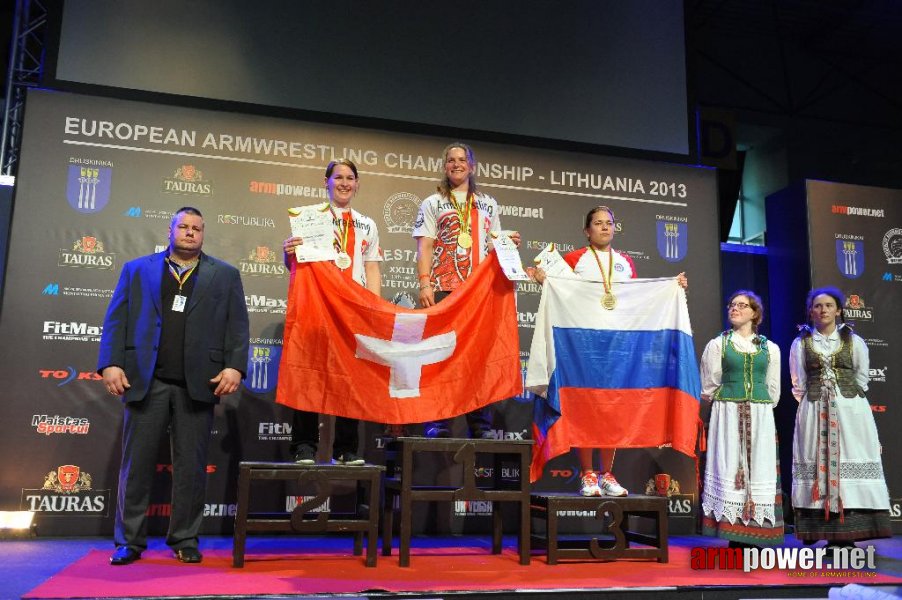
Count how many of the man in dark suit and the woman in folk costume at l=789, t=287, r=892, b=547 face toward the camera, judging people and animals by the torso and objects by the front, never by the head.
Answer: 2

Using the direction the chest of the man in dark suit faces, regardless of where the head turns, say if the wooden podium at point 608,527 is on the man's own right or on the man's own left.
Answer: on the man's own left

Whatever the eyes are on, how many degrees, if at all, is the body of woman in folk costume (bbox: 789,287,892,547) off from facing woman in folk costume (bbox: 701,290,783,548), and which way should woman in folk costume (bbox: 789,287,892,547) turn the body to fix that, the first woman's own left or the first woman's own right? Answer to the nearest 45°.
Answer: approximately 45° to the first woman's own right

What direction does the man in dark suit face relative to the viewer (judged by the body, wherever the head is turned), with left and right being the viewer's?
facing the viewer

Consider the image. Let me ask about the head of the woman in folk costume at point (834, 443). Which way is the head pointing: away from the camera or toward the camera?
toward the camera

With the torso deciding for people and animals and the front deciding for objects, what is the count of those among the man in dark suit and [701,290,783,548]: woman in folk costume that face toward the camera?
2

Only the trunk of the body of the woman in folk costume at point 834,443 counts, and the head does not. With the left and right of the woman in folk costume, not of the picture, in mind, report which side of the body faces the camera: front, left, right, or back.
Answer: front

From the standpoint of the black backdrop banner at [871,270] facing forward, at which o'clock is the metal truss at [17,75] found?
The metal truss is roughly at 2 o'clock from the black backdrop banner.

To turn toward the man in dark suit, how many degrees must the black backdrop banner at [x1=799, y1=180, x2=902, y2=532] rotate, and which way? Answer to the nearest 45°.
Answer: approximately 45° to its right

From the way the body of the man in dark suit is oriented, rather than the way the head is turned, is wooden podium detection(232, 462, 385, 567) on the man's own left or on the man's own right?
on the man's own left

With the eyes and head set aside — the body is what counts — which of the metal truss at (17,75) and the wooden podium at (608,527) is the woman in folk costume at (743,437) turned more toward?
the wooden podium

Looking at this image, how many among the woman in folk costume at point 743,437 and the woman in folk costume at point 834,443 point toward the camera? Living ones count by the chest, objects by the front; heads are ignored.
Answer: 2

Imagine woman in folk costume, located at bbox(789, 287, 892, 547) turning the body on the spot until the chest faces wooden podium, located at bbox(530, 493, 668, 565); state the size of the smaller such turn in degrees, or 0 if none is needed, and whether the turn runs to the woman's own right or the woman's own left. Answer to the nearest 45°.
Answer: approximately 45° to the woman's own right

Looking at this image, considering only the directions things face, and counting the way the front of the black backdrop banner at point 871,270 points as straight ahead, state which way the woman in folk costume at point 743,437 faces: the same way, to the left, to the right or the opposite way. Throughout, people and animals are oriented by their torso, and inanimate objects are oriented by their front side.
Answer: the same way
